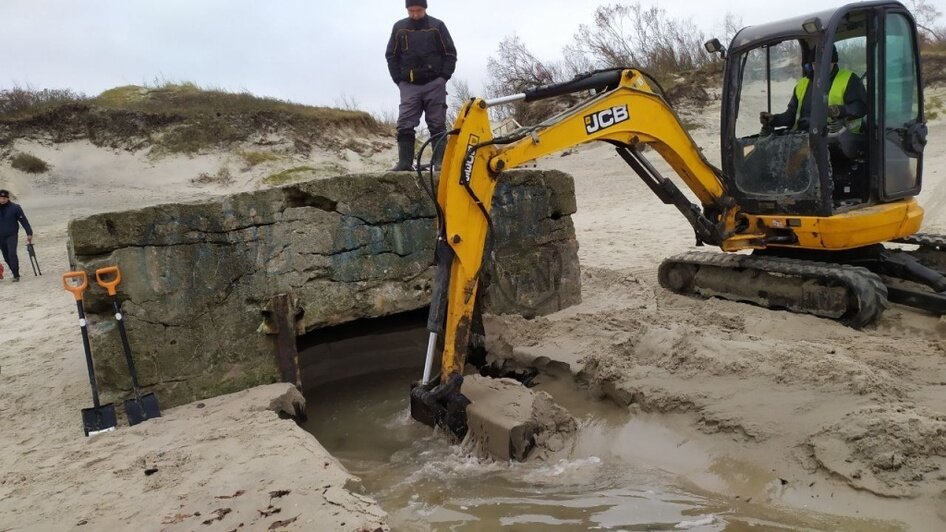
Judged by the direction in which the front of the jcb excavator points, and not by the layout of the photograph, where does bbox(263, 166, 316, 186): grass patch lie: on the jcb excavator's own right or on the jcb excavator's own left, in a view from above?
on the jcb excavator's own right

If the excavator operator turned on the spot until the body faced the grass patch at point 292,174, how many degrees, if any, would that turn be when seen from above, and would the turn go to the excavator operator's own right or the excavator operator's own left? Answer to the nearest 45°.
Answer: approximately 90° to the excavator operator's own right

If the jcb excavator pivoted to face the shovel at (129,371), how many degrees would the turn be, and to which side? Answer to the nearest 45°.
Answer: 0° — it already faces it

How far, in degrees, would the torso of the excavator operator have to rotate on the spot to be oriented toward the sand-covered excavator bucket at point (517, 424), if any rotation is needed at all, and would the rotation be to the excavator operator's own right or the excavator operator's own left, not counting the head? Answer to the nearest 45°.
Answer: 0° — they already face it

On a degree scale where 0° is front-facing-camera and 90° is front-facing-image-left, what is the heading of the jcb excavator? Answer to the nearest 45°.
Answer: approximately 45°

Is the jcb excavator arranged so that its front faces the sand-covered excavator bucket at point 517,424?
yes

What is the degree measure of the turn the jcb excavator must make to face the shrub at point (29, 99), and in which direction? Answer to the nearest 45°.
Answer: approximately 90° to its right
